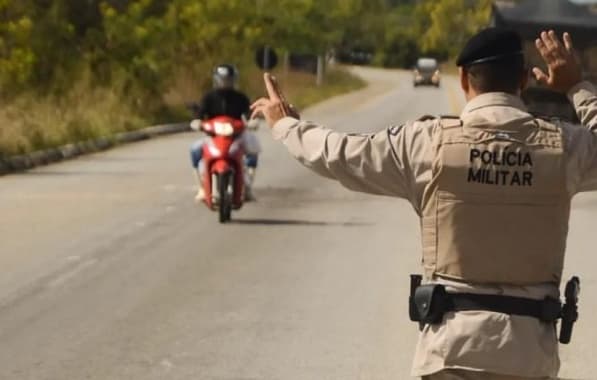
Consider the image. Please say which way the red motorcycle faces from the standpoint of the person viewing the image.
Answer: facing the viewer

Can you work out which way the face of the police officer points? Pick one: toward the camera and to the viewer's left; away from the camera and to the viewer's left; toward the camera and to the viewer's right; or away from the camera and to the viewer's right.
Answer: away from the camera and to the viewer's left

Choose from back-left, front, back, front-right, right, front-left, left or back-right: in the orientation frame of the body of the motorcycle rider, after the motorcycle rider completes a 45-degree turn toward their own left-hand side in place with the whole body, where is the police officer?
front-right

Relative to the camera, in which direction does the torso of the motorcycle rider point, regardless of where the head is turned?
toward the camera

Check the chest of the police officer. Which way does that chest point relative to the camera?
away from the camera

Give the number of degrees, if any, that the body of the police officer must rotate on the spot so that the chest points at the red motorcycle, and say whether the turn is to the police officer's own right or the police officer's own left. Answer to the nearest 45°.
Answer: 0° — they already face it

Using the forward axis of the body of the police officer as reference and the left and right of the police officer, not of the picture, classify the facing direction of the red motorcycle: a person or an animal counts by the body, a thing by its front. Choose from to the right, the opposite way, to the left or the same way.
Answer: the opposite way

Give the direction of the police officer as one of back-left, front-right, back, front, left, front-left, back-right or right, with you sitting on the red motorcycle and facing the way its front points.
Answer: front
